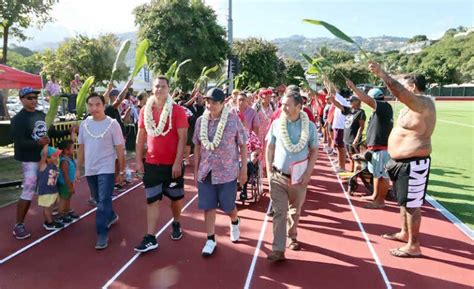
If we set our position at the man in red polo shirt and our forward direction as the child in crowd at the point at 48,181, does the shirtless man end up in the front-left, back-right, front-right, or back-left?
back-right

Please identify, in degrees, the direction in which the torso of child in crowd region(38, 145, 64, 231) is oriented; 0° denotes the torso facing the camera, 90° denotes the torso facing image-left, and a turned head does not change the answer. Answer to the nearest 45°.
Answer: approximately 315°

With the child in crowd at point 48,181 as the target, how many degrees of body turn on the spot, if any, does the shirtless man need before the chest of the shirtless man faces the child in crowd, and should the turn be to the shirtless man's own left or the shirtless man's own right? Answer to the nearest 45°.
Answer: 0° — they already face them

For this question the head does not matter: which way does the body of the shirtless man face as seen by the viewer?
to the viewer's left

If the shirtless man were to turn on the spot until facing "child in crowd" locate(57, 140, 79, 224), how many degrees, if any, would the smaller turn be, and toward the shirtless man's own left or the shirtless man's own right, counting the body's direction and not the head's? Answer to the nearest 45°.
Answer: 0° — they already face them
